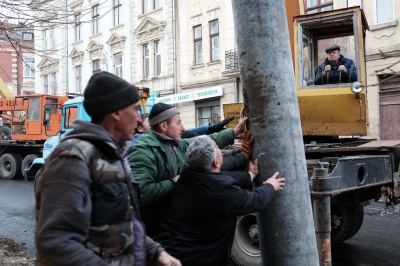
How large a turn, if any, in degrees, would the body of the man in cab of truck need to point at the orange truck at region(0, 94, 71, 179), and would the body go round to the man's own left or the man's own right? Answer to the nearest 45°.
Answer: approximately 135° to the man's own right

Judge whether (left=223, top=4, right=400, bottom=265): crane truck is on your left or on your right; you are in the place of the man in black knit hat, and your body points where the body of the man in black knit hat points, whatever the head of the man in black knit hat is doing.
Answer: on your left

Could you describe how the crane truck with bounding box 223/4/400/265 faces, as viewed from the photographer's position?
facing the viewer and to the left of the viewer

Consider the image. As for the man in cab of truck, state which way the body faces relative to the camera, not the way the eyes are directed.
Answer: toward the camera

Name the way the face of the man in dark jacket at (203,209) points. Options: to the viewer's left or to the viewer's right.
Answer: to the viewer's right

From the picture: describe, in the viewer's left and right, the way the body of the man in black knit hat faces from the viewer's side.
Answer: facing to the right of the viewer

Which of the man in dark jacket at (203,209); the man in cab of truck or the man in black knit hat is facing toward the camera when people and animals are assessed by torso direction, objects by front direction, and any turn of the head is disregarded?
the man in cab of truck

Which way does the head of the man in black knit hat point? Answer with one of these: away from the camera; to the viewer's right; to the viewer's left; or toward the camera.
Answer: to the viewer's right

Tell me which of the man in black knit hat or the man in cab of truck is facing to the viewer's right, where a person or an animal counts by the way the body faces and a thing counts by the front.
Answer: the man in black knit hat

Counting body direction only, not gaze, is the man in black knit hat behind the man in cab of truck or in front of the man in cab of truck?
in front

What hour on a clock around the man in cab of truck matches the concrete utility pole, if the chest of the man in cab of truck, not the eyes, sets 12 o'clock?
The concrete utility pole is roughly at 12 o'clock from the man in cab of truck.

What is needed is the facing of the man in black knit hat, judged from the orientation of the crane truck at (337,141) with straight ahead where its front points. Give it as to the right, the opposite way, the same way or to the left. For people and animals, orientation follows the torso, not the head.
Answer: the opposite way

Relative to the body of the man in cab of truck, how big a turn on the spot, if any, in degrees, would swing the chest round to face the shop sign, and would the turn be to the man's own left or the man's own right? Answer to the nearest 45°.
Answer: approximately 135° to the man's own right

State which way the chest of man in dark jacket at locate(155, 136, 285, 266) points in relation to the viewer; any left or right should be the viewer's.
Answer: facing away from the viewer and to the right of the viewer
